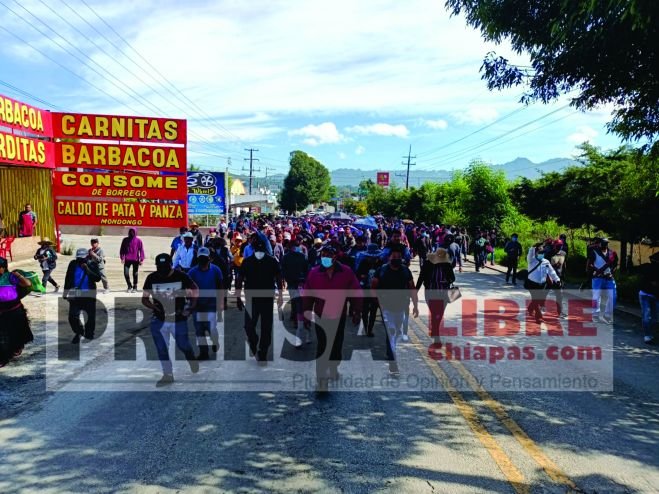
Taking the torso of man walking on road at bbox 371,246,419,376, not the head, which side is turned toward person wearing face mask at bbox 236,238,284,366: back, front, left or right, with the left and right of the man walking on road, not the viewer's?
right

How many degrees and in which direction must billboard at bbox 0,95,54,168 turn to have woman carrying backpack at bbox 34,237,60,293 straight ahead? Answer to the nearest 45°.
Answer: approximately 45° to its right

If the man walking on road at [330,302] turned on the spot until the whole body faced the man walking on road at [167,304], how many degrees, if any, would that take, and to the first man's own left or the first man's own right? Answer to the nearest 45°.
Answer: approximately 90° to the first man's own right

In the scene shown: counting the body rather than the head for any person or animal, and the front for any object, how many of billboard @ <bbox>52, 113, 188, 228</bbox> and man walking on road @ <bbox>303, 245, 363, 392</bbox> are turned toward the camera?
2

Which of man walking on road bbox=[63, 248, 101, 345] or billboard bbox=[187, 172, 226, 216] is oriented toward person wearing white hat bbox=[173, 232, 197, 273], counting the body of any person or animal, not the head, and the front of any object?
the billboard

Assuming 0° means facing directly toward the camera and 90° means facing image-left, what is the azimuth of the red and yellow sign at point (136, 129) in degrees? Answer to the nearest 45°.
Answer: approximately 0°

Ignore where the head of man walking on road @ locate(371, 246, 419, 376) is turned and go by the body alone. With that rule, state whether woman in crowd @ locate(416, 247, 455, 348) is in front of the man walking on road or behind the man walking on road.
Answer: behind

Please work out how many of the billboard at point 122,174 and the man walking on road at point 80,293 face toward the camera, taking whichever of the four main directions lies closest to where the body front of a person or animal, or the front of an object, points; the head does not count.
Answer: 2

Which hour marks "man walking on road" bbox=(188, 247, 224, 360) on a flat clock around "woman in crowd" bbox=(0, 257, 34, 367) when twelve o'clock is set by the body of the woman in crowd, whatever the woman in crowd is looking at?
The man walking on road is roughly at 8 o'clock from the woman in crowd.

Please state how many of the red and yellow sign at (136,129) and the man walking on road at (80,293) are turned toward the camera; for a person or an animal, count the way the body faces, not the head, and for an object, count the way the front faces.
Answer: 2

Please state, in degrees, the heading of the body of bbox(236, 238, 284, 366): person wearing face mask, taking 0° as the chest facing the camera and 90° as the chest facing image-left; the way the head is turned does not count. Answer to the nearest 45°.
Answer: approximately 0°
